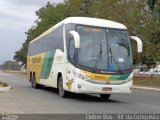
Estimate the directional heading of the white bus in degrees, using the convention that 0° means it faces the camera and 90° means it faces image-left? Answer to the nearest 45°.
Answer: approximately 315°
